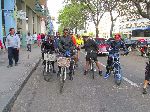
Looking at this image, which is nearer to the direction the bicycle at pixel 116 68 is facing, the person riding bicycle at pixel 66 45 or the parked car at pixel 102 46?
the person riding bicycle

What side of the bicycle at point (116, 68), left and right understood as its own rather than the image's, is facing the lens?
front

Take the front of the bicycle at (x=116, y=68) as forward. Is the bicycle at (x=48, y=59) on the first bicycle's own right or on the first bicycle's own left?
on the first bicycle's own right

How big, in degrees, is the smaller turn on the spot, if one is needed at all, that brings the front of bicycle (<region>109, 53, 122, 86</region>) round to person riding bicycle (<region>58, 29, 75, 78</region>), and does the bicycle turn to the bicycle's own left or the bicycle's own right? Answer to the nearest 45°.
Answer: approximately 90° to the bicycle's own right

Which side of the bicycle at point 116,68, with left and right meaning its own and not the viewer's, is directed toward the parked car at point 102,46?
back
